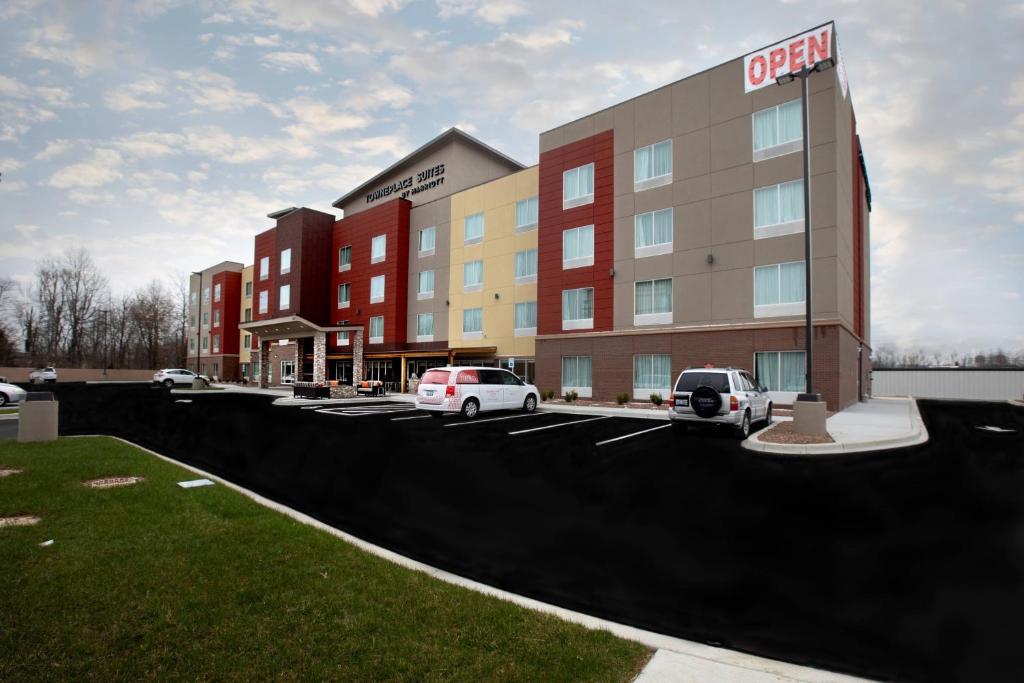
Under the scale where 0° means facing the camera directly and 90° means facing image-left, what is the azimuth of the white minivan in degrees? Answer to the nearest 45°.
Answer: approximately 225°

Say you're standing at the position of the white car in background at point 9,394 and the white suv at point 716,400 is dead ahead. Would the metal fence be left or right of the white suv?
left

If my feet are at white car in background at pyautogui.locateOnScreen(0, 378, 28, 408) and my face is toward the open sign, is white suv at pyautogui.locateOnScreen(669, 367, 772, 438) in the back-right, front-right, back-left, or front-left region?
front-right

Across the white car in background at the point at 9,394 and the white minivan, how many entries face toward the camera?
0
